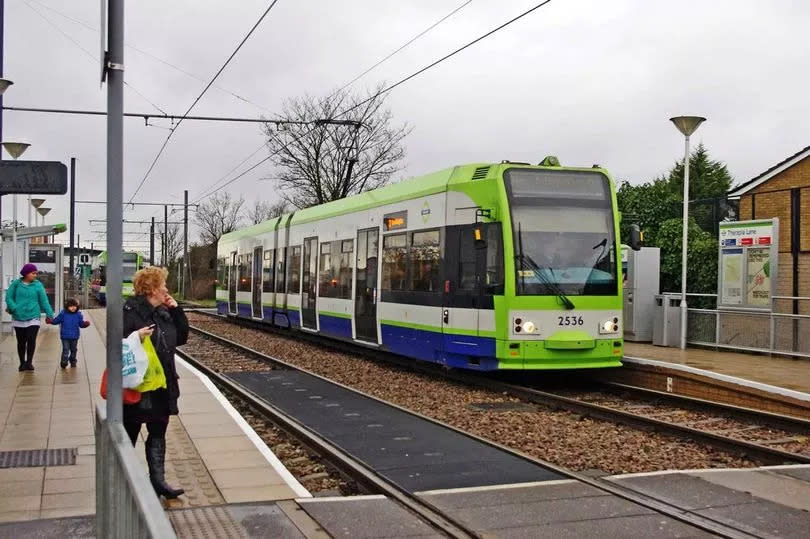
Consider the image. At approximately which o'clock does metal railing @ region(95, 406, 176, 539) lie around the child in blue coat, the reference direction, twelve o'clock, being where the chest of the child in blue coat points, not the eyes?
The metal railing is roughly at 12 o'clock from the child in blue coat.

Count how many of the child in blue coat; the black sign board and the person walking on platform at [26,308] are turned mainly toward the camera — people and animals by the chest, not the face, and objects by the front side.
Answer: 3

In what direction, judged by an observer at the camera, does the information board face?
facing the viewer and to the left of the viewer

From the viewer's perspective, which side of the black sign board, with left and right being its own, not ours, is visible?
front

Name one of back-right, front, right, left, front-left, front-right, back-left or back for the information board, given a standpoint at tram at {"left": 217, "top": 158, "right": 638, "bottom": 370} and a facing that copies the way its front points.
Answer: left

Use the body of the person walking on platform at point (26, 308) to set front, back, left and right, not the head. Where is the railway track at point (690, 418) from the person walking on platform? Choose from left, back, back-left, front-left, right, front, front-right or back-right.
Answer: front-left

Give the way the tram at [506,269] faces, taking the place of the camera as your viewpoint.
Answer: facing the viewer and to the right of the viewer

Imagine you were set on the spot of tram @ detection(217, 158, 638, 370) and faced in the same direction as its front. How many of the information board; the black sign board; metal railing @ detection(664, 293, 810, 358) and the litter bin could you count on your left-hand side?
3

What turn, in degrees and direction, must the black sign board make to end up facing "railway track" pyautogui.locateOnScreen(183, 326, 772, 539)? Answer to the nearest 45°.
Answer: approximately 90° to its left

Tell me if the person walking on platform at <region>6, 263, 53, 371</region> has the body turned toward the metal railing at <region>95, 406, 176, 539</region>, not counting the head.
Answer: yes

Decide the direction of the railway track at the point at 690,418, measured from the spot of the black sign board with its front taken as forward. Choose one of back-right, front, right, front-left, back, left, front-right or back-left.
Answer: left

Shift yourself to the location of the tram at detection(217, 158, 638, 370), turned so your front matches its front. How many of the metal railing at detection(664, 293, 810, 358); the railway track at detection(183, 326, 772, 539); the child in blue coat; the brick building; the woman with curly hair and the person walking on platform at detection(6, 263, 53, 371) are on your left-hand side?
2

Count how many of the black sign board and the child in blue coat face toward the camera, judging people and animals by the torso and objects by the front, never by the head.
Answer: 2

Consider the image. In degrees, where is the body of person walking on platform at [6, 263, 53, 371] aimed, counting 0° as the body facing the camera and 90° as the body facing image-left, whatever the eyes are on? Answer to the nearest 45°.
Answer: approximately 0°

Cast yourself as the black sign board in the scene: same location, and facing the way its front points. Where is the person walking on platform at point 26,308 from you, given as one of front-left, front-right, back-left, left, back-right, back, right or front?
back

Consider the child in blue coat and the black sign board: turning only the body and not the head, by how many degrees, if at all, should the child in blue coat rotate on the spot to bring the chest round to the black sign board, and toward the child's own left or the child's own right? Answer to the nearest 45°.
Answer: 0° — they already face it

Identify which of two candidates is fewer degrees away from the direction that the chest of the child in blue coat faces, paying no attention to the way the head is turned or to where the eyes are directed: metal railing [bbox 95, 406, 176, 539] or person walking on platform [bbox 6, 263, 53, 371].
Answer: the metal railing
